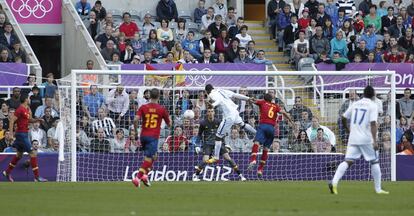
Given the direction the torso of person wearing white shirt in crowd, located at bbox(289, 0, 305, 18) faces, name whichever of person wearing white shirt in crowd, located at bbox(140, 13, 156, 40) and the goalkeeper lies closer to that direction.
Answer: the goalkeeper

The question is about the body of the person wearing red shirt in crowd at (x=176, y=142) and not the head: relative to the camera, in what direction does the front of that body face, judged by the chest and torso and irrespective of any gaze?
toward the camera

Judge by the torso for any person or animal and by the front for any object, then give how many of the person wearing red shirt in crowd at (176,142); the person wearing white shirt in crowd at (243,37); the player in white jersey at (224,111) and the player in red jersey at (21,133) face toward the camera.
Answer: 2

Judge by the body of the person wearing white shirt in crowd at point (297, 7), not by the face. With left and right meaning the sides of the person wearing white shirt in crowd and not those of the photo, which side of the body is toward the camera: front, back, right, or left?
front

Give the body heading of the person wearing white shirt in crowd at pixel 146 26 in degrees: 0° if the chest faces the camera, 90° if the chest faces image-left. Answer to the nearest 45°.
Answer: approximately 0°

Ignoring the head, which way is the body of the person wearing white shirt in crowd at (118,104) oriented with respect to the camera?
toward the camera

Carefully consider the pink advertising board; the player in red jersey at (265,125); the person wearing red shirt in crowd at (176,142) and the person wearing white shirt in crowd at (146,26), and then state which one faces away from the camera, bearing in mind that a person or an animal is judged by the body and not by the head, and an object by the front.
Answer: the player in red jersey

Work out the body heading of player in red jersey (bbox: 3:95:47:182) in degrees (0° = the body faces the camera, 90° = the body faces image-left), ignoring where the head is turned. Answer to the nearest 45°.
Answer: approximately 270°

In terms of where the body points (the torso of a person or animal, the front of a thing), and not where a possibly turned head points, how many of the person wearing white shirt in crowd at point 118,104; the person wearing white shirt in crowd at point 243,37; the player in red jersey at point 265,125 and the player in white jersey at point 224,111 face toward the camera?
2

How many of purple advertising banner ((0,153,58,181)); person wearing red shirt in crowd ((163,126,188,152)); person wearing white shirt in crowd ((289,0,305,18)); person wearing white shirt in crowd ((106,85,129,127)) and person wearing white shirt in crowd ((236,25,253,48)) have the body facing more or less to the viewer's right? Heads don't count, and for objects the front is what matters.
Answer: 0

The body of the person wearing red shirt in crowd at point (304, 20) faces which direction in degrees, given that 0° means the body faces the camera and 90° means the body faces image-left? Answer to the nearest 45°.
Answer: approximately 0°

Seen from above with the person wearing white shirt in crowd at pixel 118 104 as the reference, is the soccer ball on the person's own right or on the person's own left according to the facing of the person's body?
on the person's own left
